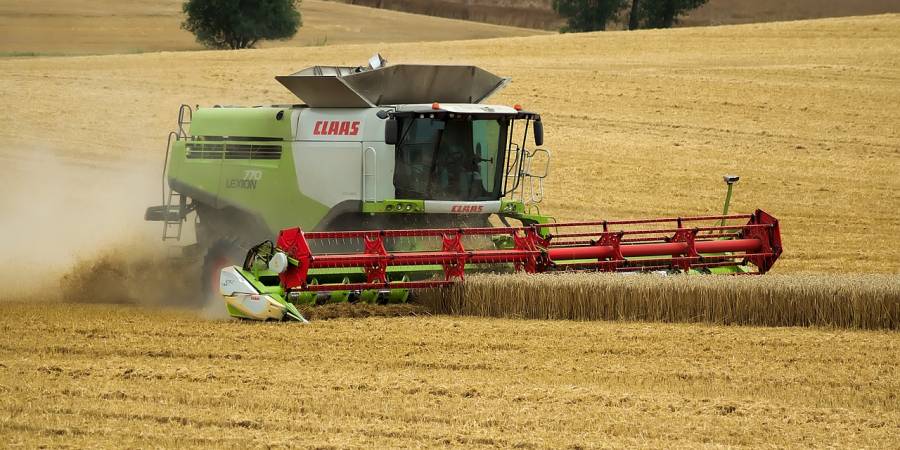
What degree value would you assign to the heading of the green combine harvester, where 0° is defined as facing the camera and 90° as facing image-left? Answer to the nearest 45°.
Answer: approximately 315°

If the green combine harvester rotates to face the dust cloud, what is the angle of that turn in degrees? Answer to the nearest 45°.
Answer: approximately 180°
